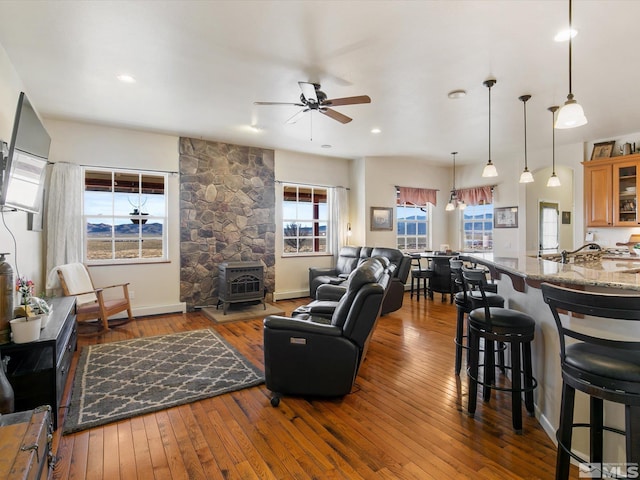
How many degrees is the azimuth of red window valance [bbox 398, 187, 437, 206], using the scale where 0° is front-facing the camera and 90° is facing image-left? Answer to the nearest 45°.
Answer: approximately 0°

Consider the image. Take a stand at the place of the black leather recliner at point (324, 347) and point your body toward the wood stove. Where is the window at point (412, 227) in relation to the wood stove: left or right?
right

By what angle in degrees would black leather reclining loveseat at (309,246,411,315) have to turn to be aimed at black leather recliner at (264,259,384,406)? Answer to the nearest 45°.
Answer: approximately 45° to its left

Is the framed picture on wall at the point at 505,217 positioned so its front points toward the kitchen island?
yes

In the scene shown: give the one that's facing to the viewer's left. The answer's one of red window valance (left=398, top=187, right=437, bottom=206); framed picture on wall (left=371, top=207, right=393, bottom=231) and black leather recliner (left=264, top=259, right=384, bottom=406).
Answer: the black leather recliner

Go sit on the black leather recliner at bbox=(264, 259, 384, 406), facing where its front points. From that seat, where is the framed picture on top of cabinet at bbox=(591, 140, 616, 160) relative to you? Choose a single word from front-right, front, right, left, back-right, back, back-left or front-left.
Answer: back-right

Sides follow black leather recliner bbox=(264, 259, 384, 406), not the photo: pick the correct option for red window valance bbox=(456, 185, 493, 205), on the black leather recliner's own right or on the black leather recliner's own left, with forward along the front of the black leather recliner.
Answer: on the black leather recliner's own right

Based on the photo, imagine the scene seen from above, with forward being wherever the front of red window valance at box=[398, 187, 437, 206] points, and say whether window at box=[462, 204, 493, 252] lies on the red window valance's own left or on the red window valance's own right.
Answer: on the red window valance's own left

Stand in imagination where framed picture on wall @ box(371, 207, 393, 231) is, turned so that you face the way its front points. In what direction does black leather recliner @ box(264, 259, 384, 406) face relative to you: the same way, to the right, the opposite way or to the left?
to the right

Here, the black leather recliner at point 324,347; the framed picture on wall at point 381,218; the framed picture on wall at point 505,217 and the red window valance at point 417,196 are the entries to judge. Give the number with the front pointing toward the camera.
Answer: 3

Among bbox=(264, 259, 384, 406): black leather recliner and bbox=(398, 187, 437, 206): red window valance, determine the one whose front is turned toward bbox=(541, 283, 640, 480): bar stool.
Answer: the red window valance

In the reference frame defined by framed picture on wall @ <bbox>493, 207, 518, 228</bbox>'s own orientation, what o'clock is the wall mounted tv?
The wall mounted tv is roughly at 1 o'clock from the framed picture on wall.

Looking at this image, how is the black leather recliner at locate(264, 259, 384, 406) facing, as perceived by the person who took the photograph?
facing to the left of the viewer
